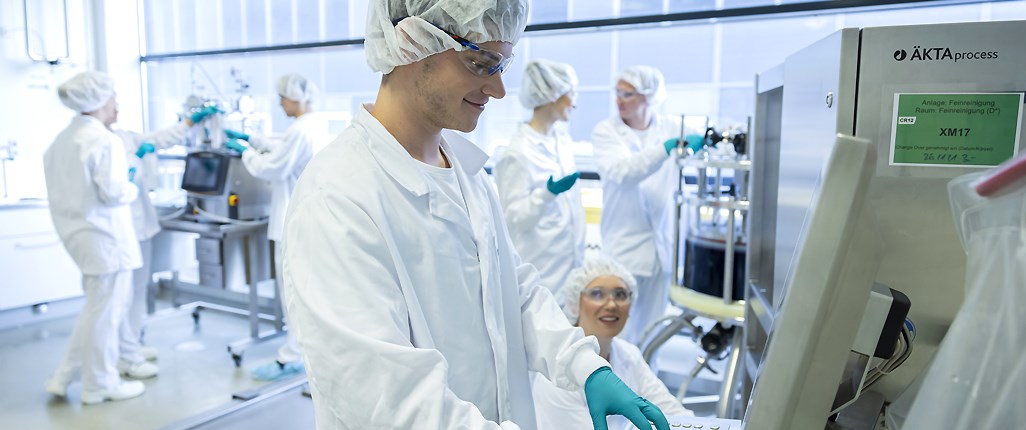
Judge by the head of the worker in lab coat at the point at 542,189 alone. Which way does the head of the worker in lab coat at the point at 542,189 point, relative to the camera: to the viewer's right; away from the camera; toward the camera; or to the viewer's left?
to the viewer's right

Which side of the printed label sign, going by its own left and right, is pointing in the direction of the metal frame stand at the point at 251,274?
right

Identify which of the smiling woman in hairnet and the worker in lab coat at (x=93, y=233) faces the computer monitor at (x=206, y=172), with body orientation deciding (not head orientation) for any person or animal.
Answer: the worker in lab coat

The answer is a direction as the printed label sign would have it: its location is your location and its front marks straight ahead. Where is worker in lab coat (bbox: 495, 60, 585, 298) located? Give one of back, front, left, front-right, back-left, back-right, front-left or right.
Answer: back-right

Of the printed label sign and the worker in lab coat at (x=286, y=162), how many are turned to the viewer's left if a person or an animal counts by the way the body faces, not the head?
1

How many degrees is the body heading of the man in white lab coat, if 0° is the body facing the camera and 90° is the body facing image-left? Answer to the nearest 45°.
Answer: approximately 315°

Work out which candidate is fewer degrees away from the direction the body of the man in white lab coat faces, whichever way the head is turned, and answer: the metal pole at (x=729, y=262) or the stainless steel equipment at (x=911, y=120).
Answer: the stainless steel equipment

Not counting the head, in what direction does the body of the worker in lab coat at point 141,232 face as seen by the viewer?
to the viewer's right

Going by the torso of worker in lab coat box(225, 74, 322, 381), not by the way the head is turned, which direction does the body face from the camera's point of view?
to the viewer's left

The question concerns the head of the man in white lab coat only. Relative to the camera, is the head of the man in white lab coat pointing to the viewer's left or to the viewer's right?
to the viewer's right
